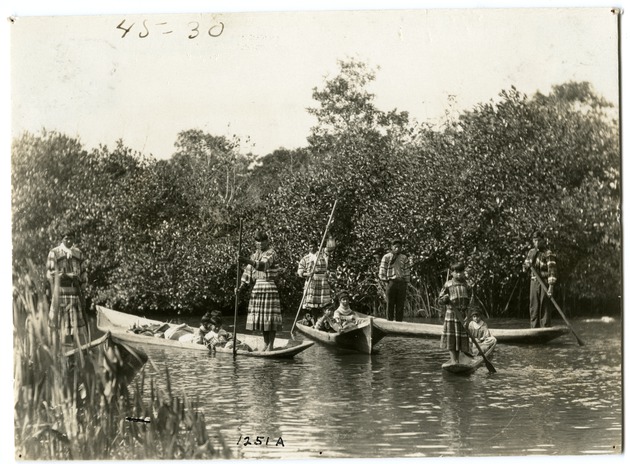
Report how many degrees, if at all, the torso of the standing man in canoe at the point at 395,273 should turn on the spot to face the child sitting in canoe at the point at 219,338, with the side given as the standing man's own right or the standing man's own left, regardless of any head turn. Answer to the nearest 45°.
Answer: approximately 90° to the standing man's own right

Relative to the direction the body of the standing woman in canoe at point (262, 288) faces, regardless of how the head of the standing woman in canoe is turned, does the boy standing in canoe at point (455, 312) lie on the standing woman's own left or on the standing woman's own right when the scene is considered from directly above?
on the standing woman's own left

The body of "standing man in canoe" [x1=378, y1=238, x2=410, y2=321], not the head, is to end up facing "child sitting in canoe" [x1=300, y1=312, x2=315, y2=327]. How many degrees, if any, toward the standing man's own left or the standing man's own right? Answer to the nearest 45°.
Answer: approximately 90° to the standing man's own right

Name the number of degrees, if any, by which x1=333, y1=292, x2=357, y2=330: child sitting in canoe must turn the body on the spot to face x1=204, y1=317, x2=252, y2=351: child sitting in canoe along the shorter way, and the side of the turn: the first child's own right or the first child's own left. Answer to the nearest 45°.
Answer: approximately 90° to the first child's own right

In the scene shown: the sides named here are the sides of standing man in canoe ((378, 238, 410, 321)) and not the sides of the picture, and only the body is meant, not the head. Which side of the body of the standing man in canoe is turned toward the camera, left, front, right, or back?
front

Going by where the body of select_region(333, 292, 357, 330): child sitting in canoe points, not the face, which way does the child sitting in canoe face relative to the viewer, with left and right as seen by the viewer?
facing the viewer

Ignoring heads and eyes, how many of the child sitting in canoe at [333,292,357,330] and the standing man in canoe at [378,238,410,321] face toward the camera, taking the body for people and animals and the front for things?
2

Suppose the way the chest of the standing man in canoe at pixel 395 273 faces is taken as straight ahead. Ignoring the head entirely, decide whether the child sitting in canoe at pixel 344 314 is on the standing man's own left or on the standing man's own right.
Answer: on the standing man's own right

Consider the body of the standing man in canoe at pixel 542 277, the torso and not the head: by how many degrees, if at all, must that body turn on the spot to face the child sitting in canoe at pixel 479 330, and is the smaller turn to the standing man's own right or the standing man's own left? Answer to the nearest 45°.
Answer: approximately 45° to the standing man's own right

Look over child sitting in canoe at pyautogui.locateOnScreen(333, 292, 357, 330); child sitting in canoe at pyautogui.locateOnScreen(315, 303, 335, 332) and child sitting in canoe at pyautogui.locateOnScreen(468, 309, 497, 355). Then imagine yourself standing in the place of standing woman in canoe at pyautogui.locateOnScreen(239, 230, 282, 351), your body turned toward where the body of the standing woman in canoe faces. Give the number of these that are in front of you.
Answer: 0

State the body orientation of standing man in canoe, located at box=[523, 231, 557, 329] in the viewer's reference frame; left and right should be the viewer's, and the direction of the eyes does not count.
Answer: facing the viewer and to the left of the viewer
